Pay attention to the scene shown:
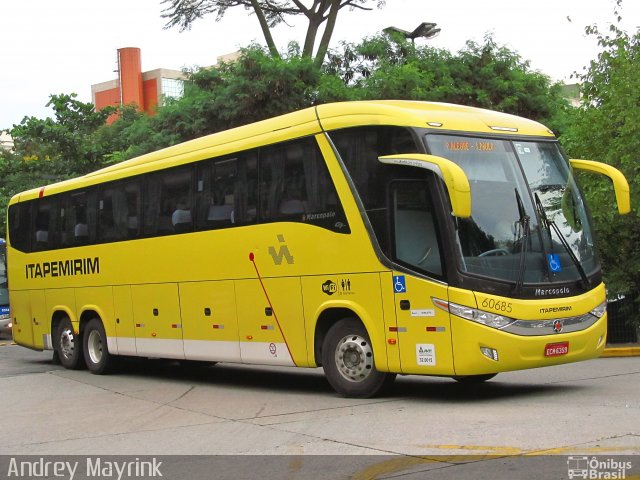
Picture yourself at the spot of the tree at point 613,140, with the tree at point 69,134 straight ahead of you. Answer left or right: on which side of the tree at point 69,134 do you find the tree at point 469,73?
right

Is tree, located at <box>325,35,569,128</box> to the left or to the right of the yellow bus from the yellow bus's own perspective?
on its left

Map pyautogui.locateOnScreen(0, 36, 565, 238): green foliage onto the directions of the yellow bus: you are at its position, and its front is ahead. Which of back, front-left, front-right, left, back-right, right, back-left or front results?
back-left

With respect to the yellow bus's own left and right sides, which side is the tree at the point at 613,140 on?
on its left

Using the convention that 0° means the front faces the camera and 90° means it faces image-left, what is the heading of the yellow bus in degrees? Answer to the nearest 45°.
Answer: approximately 315°

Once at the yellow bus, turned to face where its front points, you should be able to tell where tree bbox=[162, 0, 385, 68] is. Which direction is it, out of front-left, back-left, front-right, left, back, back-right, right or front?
back-left

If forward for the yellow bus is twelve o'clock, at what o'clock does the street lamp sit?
The street lamp is roughly at 8 o'clock from the yellow bus.

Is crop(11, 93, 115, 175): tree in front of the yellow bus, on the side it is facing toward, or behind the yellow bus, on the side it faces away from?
behind
